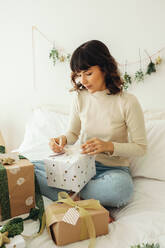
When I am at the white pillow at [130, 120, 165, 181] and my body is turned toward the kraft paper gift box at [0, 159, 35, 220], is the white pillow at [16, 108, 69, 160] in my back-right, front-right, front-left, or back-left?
front-right

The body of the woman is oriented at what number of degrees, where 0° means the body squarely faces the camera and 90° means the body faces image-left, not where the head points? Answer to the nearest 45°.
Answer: approximately 45°

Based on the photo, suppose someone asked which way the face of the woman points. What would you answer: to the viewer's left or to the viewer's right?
to the viewer's left

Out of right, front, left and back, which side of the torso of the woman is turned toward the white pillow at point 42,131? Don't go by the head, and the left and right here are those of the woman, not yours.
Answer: right

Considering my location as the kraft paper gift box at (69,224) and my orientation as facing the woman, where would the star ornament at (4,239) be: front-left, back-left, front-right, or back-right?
back-left

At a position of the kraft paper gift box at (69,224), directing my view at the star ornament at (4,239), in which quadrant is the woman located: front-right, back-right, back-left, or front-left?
back-right

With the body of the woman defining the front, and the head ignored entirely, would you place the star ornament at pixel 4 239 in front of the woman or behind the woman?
in front

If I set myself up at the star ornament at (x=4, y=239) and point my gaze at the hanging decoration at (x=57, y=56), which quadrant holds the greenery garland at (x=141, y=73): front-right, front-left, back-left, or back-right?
front-right

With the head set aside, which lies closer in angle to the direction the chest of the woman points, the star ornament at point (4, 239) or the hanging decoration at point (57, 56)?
the star ornament
